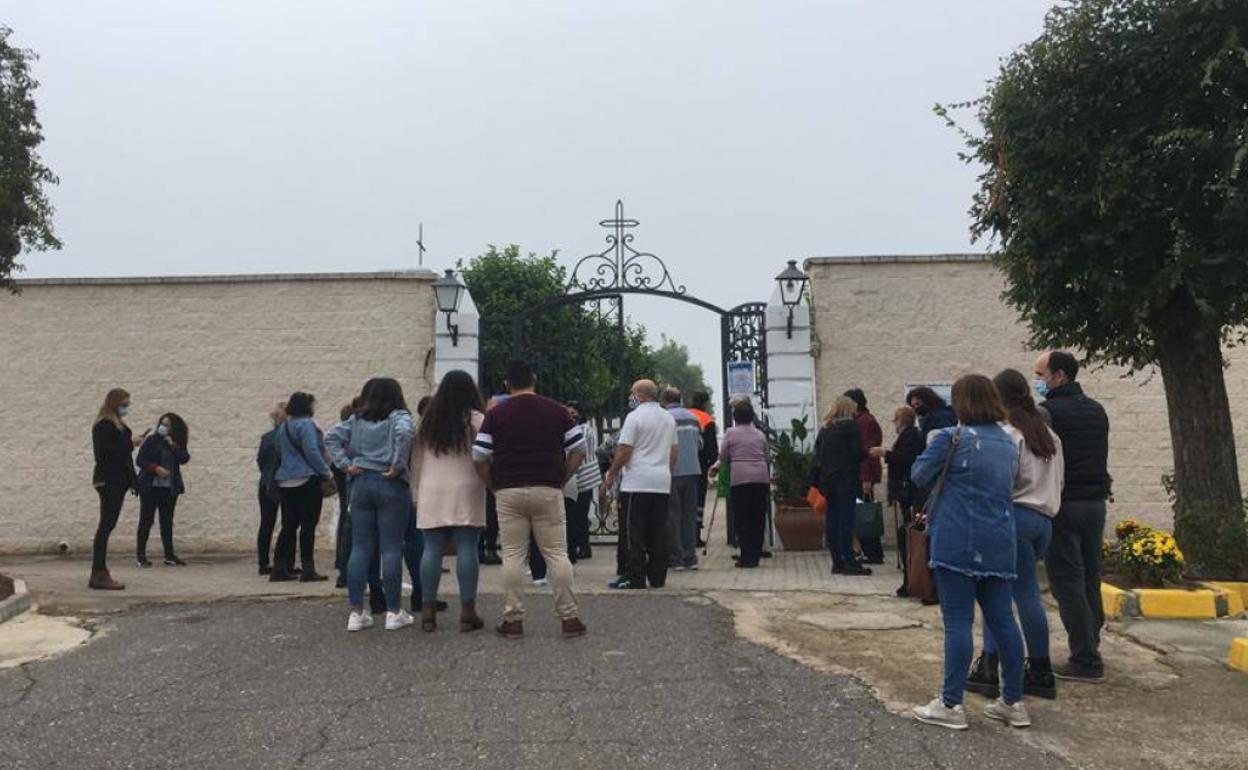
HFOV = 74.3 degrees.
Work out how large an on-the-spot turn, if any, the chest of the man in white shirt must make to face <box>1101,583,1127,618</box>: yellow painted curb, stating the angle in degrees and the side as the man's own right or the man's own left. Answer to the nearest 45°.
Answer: approximately 135° to the man's own right

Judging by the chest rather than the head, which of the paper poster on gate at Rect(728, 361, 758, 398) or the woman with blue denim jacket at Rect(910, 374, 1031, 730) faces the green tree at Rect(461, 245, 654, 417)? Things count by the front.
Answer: the woman with blue denim jacket

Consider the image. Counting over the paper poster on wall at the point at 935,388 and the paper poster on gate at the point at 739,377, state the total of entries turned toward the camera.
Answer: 2

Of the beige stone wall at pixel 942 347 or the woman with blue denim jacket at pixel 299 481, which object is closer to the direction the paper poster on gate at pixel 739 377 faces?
the woman with blue denim jacket

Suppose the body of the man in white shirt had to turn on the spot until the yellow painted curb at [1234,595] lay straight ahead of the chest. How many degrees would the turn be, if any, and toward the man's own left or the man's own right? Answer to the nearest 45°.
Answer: approximately 135° to the man's own right

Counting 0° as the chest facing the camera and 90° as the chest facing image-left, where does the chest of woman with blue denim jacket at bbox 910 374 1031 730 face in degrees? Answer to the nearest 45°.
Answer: approximately 135°

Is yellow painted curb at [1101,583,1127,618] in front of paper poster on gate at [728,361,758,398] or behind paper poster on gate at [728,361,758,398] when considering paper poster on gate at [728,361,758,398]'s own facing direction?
in front

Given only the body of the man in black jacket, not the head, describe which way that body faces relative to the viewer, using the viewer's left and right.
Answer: facing away from the viewer and to the left of the viewer

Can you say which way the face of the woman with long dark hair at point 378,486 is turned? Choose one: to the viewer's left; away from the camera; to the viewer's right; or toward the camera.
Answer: away from the camera

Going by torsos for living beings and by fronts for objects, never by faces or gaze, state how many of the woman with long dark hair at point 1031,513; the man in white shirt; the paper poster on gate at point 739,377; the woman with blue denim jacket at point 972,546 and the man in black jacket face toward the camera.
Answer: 1

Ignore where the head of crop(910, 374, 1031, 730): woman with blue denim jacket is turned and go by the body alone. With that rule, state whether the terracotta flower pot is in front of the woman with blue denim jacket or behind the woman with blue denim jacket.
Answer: in front

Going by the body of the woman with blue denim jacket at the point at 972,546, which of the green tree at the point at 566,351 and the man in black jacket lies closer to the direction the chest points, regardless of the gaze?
the green tree

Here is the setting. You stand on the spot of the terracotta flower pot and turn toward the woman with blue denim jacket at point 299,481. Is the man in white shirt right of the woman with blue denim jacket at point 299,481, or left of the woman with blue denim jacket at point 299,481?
left

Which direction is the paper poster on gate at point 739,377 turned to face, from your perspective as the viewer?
facing the viewer

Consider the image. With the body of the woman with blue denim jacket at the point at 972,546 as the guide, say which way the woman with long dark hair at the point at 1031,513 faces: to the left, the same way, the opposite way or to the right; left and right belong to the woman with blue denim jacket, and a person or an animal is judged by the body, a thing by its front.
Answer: the same way

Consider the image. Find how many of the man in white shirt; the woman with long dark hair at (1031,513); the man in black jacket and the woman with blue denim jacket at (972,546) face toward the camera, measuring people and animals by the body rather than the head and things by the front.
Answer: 0

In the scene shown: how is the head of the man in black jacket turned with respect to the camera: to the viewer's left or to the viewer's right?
to the viewer's left
